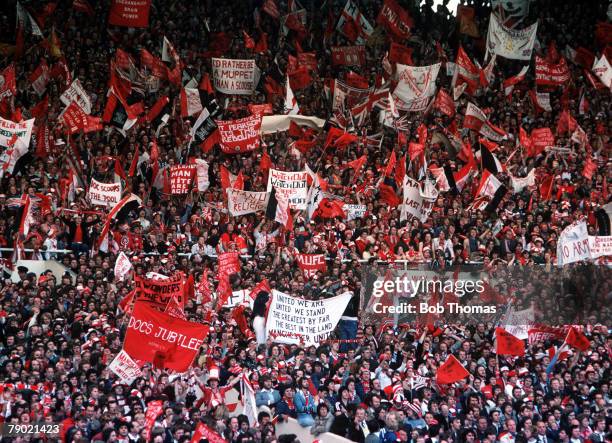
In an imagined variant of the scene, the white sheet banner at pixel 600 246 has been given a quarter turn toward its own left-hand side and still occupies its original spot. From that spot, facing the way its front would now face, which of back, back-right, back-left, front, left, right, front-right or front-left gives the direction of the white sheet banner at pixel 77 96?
back

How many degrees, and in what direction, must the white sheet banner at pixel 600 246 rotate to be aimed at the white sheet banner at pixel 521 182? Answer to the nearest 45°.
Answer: approximately 135° to its right

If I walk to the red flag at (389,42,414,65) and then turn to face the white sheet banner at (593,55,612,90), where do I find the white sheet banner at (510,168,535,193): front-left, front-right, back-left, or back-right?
front-right

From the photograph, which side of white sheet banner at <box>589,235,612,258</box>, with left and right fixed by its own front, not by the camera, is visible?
front

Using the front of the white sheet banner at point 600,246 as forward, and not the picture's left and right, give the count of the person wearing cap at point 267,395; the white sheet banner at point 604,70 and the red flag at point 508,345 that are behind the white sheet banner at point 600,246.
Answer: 1

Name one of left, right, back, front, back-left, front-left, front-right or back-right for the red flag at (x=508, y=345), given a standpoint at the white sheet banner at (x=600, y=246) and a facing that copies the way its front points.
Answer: front-right

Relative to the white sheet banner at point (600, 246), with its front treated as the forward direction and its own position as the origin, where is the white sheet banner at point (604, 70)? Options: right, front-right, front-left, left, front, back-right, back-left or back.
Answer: back

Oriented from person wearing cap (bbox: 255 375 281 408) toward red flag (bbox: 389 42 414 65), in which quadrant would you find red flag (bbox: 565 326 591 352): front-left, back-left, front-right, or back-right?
front-right

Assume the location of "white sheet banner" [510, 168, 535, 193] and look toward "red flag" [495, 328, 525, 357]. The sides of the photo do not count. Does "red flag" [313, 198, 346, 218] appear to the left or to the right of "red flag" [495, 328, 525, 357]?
right

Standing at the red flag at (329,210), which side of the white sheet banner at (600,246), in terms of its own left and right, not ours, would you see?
right
